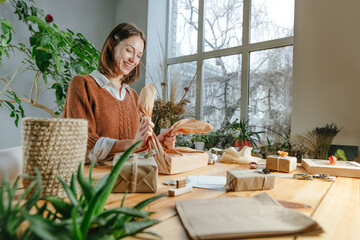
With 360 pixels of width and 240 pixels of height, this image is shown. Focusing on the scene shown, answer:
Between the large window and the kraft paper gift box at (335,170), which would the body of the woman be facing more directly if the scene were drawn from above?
the kraft paper gift box

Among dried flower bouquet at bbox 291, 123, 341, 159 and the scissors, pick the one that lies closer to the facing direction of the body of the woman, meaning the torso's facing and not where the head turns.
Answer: the scissors

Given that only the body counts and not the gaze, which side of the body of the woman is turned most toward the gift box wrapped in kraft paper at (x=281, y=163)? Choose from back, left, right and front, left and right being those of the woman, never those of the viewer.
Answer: front

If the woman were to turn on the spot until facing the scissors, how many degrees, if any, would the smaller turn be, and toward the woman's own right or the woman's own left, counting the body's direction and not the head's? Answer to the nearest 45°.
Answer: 0° — they already face it

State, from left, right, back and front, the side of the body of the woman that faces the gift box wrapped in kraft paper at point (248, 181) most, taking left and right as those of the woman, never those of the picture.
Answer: front

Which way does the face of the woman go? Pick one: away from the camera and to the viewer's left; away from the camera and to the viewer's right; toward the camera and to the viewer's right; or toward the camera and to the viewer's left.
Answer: toward the camera and to the viewer's right

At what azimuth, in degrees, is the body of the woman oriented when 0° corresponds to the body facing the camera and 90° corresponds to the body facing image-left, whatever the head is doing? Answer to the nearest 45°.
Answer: approximately 315°

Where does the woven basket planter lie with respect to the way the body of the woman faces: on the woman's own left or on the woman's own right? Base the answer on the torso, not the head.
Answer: on the woman's own right

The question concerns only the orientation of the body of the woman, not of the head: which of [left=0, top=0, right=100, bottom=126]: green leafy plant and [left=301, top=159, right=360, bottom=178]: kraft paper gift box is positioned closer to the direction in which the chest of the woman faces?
the kraft paper gift box

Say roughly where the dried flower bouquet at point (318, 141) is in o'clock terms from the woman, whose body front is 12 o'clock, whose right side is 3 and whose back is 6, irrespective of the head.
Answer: The dried flower bouquet is roughly at 10 o'clock from the woman.
